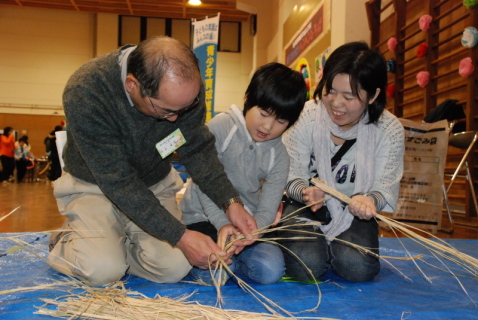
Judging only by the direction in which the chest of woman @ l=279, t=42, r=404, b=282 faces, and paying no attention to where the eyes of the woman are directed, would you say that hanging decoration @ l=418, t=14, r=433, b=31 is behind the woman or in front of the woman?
behind

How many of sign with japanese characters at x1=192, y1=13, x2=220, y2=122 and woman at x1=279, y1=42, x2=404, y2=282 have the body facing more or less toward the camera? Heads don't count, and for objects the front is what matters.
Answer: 2

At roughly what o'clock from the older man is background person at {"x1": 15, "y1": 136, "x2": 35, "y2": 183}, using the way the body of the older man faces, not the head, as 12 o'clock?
The background person is roughly at 7 o'clock from the older man.

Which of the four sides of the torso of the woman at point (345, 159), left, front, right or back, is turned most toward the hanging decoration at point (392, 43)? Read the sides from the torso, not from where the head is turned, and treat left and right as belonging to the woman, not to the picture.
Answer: back

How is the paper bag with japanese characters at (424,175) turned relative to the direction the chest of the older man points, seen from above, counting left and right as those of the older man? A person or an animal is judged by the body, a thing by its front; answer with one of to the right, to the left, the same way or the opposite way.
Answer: to the right

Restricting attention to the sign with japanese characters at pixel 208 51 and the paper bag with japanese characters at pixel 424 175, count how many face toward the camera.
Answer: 2

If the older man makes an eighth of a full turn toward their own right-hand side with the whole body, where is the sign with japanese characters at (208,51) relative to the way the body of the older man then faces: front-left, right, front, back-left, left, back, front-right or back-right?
back

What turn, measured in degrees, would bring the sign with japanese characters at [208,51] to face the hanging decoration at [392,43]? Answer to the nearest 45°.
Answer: approximately 45° to its left

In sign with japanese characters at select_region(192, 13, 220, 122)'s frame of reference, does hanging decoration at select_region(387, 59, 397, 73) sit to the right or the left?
on its left

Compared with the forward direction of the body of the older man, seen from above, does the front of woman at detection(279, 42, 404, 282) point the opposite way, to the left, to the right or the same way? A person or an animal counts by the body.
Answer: to the right

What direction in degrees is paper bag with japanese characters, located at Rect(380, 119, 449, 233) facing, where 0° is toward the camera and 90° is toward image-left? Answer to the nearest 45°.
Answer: approximately 0°

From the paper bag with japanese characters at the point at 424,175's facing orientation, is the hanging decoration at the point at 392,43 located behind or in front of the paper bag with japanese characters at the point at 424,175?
behind
